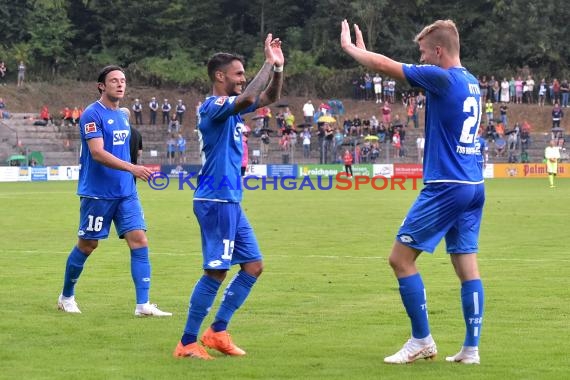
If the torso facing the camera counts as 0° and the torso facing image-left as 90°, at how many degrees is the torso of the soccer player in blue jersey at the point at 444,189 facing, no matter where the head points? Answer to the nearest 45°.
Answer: approximately 135°

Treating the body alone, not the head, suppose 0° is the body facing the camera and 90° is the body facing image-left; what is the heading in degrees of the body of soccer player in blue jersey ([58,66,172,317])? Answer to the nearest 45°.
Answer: approximately 315°

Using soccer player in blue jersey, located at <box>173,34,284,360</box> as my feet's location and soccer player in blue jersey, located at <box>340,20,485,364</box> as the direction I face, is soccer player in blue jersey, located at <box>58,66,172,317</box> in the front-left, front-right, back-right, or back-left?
back-left

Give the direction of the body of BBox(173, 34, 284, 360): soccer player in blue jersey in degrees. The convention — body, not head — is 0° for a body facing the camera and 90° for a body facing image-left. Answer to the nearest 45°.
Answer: approximately 270°

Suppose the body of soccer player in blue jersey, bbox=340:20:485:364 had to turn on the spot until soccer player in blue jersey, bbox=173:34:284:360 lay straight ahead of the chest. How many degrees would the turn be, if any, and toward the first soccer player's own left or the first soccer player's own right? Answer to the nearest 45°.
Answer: approximately 45° to the first soccer player's own left
